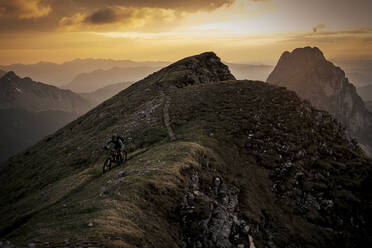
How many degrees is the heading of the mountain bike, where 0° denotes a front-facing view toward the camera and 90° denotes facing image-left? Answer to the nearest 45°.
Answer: approximately 45°

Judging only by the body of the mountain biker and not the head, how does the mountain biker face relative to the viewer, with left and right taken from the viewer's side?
facing the viewer and to the left of the viewer
